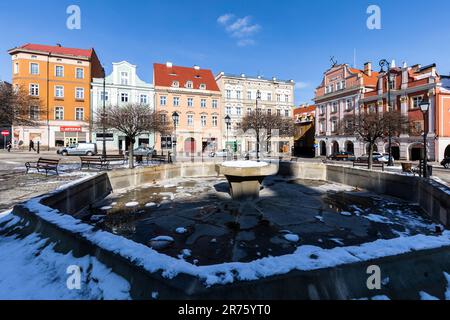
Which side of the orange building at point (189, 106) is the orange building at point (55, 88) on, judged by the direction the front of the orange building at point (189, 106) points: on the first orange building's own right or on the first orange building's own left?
on the first orange building's own right

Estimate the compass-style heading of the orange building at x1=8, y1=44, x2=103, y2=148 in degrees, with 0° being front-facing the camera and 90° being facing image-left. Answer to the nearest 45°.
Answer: approximately 0°

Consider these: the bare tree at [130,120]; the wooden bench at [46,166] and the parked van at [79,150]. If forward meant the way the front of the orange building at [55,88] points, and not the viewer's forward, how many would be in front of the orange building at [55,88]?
3

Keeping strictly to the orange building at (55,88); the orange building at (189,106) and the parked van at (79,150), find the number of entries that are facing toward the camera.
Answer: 2

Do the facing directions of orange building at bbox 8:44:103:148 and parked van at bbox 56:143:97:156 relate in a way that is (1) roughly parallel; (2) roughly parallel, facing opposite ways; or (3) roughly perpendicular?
roughly perpendicular

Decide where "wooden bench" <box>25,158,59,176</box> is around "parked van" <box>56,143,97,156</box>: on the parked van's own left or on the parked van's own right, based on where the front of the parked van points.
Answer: on the parked van's own left

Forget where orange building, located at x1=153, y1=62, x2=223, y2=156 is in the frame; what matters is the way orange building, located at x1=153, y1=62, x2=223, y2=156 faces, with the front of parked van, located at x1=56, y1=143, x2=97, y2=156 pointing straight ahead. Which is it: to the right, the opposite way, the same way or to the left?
to the left

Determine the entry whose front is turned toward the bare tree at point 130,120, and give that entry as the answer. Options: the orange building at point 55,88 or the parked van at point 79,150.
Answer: the orange building

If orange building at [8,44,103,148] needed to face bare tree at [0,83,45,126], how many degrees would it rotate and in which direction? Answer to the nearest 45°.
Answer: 0° — it already faces it

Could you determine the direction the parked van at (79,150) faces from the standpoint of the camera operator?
facing to the left of the viewer
